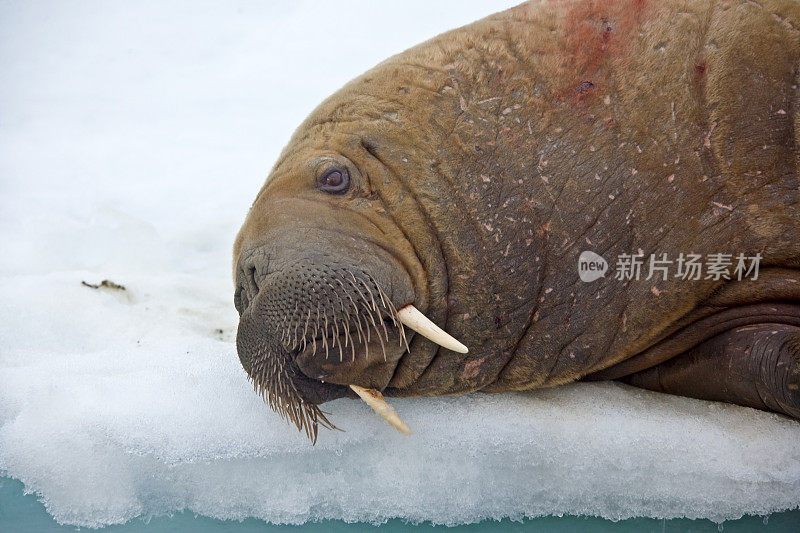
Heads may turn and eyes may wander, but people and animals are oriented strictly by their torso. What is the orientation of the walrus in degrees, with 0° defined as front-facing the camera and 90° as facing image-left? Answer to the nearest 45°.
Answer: approximately 90°
